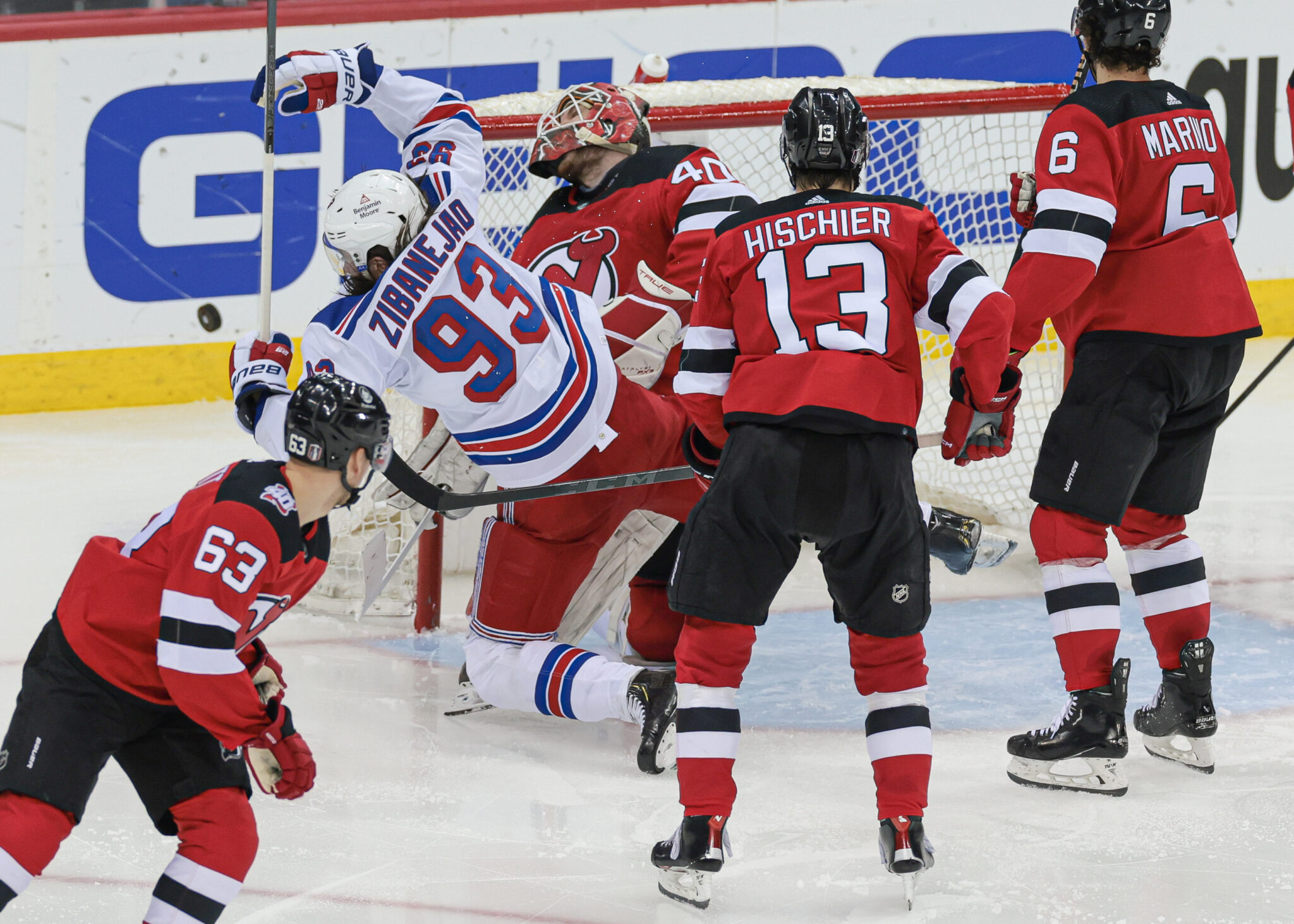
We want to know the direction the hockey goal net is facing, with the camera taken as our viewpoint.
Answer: facing the viewer and to the right of the viewer
